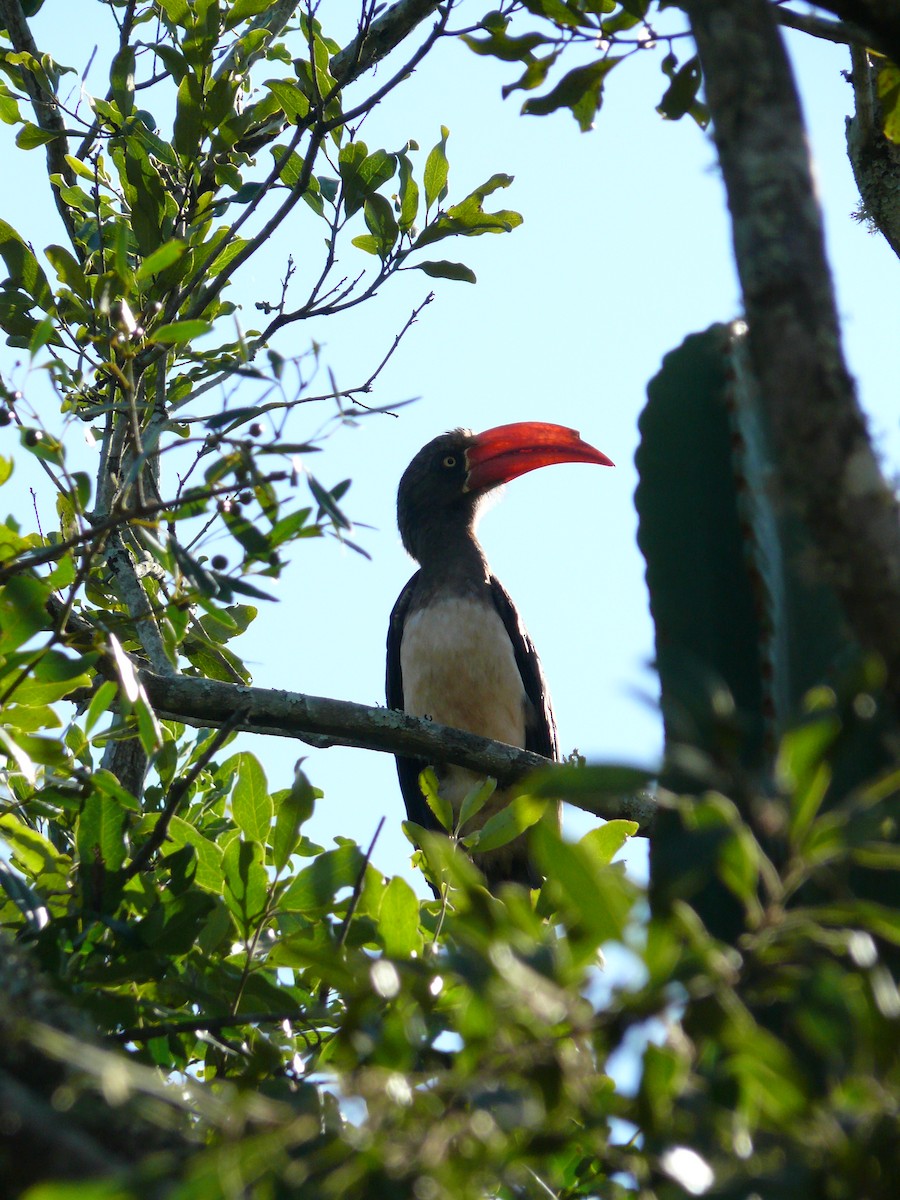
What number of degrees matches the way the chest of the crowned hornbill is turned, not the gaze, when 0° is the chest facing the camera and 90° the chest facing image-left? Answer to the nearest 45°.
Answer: approximately 0°
